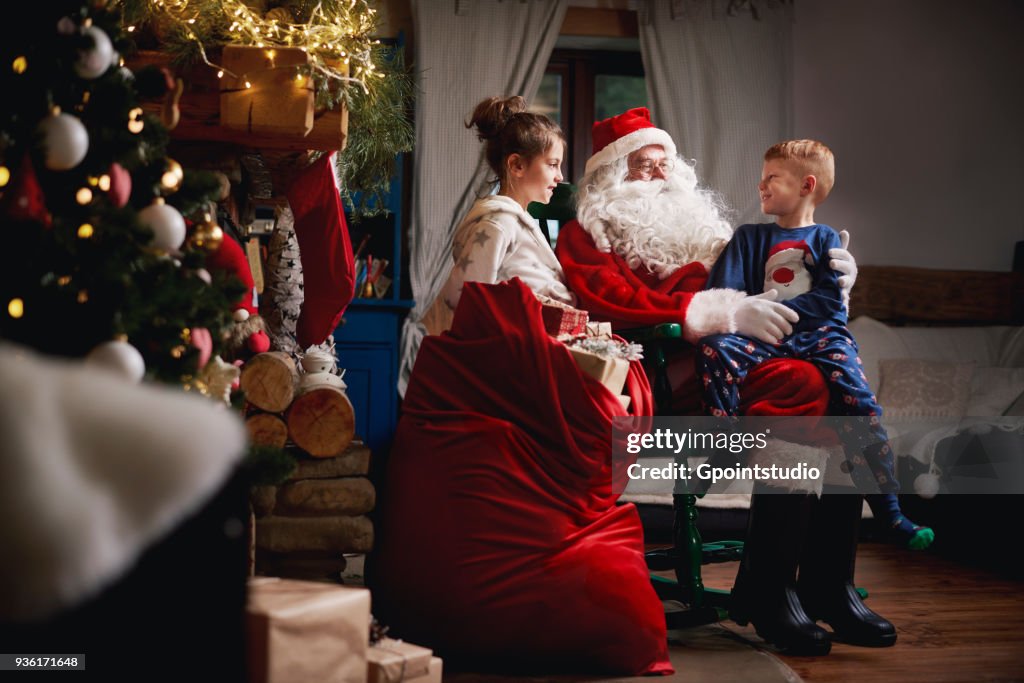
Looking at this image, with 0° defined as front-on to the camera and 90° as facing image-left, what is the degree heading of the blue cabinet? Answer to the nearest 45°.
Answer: approximately 0°

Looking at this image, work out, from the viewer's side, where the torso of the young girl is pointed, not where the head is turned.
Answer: to the viewer's right

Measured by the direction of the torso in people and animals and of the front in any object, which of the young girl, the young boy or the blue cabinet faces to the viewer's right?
the young girl

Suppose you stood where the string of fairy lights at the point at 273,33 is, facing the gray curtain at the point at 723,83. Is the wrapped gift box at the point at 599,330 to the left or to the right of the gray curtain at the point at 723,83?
right

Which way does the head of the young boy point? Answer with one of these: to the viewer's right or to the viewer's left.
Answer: to the viewer's left

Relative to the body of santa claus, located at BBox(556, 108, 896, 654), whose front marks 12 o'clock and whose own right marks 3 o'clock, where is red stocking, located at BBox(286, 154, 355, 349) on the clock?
The red stocking is roughly at 4 o'clock from the santa claus.

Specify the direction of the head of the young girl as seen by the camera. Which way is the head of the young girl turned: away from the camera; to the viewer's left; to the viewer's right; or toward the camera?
to the viewer's right
